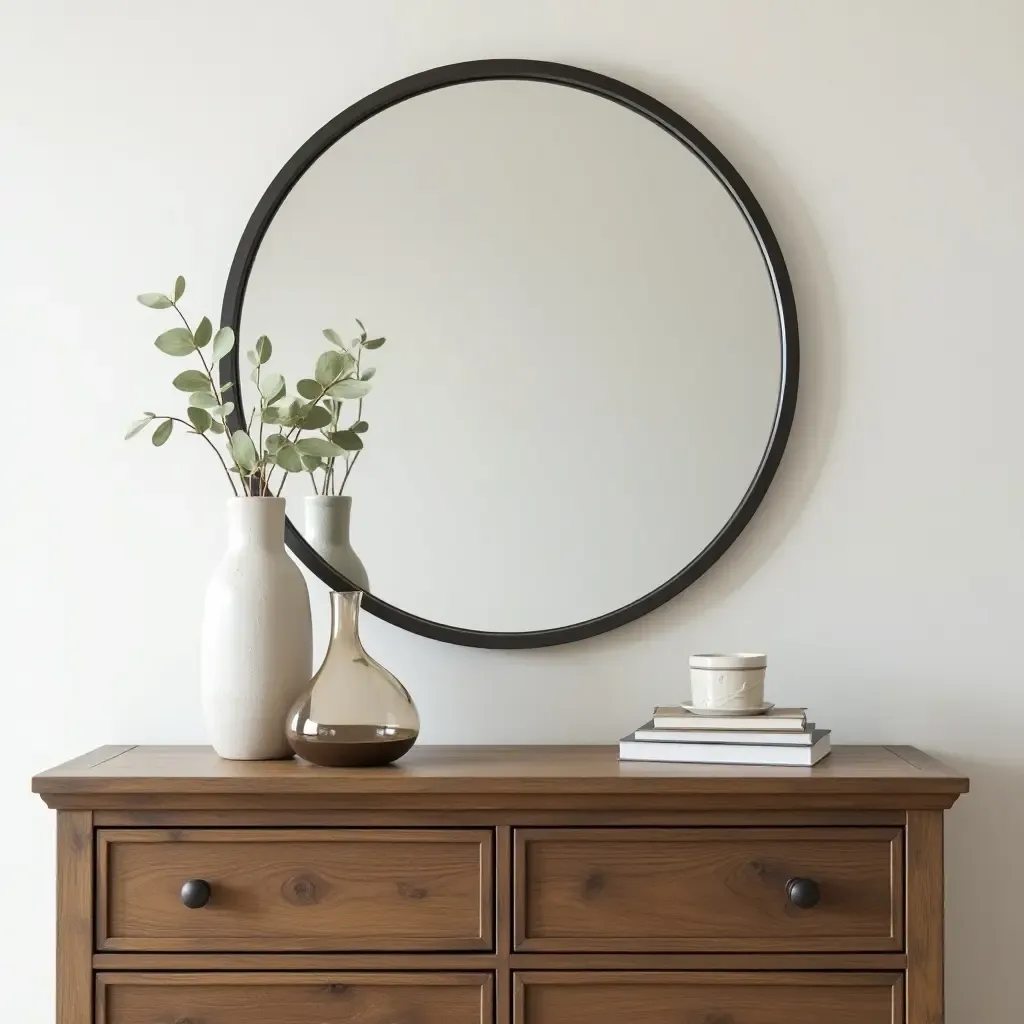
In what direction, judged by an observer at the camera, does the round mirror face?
facing the viewer

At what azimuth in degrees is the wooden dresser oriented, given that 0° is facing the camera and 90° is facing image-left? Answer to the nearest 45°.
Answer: approximately 0°

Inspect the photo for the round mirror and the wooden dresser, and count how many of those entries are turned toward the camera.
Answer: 2
